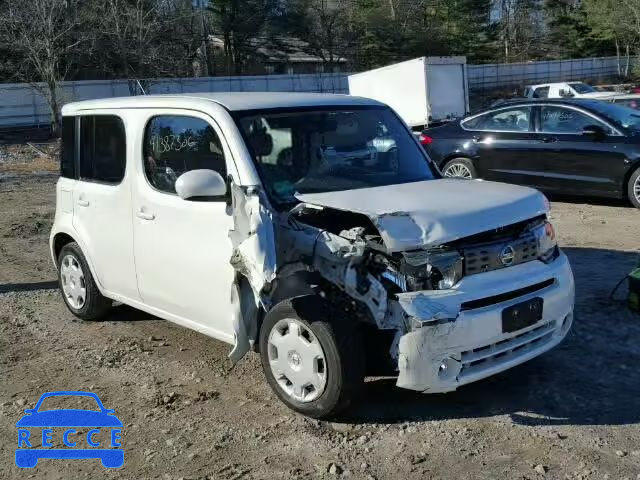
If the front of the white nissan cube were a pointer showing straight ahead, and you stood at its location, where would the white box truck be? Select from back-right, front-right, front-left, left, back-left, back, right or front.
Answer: back-left

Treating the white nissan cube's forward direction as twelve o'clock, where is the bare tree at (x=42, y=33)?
The bare tree is roughly at 7 o'clock from the white nissan cube.

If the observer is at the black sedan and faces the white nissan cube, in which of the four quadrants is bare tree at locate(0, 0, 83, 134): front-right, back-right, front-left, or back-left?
back-right

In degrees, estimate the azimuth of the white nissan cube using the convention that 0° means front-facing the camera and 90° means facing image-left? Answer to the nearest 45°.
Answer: approximately 315°

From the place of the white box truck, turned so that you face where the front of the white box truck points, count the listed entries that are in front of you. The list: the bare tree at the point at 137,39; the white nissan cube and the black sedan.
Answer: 1
